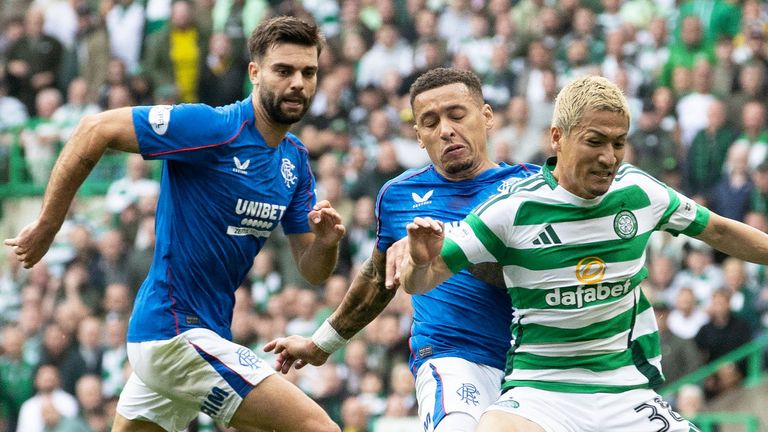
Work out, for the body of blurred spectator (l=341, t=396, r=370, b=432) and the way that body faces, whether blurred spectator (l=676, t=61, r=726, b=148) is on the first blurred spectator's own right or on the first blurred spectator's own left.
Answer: on the first blurred spectator's own left

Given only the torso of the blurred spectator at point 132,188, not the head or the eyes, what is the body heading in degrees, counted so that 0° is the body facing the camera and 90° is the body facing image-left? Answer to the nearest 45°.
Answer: approximately 0°

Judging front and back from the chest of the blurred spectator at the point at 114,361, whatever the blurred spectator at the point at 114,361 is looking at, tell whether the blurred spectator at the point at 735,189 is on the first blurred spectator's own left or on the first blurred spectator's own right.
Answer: on the first blurred spectator's own left

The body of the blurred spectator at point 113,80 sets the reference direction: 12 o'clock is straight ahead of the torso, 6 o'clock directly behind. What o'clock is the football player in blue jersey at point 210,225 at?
The football player in blue jersey is roughly at 12 o'clock from the blurred spectator.

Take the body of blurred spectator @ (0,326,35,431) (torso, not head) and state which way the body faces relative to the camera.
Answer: toward the camera

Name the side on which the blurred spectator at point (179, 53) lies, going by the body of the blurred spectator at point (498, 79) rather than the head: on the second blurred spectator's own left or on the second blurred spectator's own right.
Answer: on the second blurred spectator's own right

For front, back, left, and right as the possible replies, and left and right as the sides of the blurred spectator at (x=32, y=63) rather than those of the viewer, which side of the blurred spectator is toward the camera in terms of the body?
front

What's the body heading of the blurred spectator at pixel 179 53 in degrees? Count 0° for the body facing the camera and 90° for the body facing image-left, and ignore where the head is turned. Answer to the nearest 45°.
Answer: approximately 0°

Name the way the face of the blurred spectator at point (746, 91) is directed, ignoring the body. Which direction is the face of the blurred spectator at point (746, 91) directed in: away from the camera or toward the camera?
toward the camera

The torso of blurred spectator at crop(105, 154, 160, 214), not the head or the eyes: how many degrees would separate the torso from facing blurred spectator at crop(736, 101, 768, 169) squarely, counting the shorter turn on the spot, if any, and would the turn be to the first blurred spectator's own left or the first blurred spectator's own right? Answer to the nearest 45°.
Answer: approximately 45° to the first blurred spectator's own left

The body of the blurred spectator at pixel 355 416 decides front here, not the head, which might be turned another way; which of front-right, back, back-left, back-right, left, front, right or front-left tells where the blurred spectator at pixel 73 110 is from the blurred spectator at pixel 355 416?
back-right

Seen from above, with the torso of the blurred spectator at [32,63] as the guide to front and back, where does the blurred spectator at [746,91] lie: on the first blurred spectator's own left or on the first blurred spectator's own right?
on the first blurred spectator's own left

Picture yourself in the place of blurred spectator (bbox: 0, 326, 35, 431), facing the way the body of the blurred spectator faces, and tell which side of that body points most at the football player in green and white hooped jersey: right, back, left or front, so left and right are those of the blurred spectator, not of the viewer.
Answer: front

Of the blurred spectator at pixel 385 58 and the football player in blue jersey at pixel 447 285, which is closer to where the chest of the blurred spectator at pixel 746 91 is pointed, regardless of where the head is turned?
the football player in blue jersey

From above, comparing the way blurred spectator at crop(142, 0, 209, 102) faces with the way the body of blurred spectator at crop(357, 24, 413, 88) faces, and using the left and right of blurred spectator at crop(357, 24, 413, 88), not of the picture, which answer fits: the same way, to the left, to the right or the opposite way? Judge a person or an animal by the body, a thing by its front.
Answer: the same way

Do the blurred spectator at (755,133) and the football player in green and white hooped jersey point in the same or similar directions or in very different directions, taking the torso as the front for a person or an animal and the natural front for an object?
same or similar directions

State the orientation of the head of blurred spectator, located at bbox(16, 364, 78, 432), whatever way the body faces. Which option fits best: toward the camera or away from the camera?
toward the camera

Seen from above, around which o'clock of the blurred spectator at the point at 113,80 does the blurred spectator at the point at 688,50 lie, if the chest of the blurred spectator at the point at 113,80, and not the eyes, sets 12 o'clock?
the blurred spectator at the point at 688,50 is roughly at 10 o'clock from the blurred spectator at the point at 113,80.
